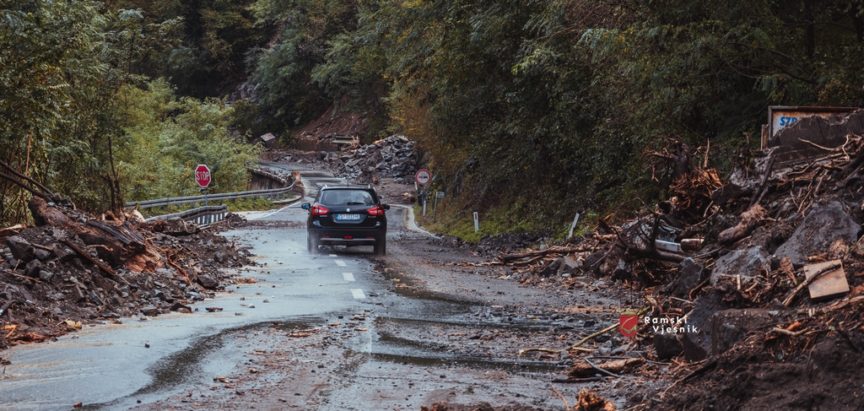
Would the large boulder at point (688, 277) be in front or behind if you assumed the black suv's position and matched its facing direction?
behind

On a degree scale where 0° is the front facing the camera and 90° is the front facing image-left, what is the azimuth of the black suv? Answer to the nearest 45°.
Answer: approximately 180°

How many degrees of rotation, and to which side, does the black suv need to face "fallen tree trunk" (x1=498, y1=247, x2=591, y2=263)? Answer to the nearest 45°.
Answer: approximately 135° to its right

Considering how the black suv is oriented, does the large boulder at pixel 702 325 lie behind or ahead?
behind

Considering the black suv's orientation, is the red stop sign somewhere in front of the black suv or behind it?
in front

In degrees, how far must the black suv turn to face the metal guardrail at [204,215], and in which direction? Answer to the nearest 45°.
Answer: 0° — it already faces it

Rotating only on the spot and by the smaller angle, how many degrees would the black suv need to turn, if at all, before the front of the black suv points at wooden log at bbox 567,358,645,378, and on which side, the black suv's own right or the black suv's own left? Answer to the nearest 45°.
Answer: approximately 180°

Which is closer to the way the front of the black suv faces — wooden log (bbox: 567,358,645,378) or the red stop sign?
the red stop sign

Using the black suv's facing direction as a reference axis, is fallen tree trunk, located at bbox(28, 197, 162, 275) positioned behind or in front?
behind

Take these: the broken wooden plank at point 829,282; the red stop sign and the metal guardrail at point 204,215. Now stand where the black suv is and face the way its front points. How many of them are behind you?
1
